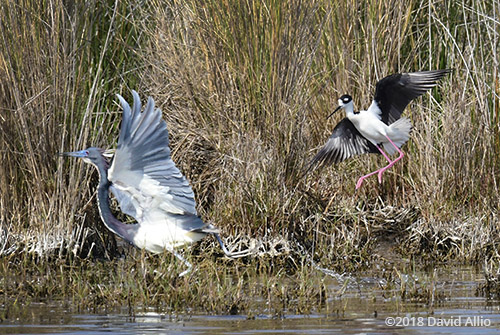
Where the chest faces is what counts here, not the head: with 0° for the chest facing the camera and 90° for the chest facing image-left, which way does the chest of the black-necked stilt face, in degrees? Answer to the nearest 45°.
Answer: approximately 45°

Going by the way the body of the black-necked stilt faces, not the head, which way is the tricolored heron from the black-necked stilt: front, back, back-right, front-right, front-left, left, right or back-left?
front

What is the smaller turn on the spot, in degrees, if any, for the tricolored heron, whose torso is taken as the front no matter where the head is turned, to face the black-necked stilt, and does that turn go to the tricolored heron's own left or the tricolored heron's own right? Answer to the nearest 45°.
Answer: approximately 135° to the tricolored heron's own right

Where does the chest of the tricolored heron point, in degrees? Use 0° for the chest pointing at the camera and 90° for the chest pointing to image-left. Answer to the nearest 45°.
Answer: approximately 90°

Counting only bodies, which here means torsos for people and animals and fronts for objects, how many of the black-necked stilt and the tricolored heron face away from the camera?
0
